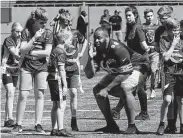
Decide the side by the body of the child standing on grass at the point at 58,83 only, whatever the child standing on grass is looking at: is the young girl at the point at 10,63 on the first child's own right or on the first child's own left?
on the first child's own left

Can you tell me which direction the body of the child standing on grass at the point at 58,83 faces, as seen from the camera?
to the viewer's right

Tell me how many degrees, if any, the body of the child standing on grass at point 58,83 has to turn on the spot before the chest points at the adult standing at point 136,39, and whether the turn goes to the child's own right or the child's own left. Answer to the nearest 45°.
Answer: approximately 45° to the child's own left

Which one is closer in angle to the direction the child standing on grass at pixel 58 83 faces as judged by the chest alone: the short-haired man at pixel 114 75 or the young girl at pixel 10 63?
the short-haired man

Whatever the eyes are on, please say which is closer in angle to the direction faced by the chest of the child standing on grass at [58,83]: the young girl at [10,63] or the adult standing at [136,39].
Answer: the adult standing

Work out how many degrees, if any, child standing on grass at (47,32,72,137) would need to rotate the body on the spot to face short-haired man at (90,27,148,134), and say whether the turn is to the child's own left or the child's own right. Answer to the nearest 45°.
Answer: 0° — they already face them
